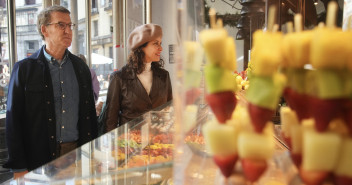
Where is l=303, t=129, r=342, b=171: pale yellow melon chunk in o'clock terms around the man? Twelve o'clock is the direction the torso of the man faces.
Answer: The pale yellow melon chunk is roughly at 1 o'clock from the man.

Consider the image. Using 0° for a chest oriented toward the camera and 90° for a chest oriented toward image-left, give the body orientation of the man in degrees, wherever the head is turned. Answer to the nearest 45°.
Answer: approximately 315°

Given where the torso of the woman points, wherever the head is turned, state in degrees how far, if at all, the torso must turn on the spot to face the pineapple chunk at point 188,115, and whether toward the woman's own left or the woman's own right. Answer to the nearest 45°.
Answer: approximately 45° to the woman's own right

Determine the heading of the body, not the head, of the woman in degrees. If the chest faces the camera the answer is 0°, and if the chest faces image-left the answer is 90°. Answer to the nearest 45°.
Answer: approximately 315°

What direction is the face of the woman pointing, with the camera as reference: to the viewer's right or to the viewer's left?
to the viewer's right
